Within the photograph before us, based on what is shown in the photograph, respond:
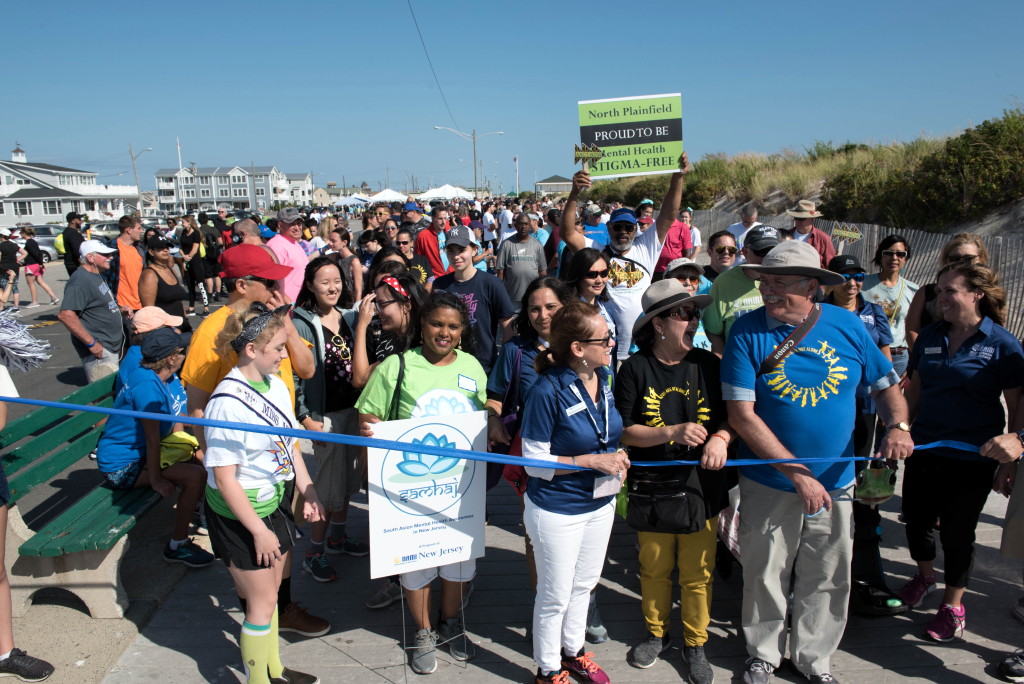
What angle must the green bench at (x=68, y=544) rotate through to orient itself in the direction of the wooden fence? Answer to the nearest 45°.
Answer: approximately 45° to its left

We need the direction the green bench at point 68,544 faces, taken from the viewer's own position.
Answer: facing the viewer and to the right of the viewer
